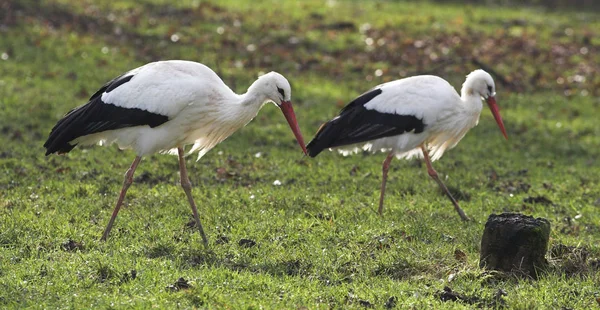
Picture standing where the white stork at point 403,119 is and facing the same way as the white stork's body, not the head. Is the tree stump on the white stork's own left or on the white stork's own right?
on the white stork's own right

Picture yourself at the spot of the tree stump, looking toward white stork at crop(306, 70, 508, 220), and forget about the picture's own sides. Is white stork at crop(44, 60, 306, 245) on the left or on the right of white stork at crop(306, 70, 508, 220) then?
left

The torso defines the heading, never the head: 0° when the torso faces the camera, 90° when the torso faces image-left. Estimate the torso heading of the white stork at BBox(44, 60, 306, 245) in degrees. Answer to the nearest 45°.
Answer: approximately 270°

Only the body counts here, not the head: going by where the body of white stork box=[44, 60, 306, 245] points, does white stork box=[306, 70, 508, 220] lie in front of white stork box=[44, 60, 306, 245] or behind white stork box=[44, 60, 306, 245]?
in front

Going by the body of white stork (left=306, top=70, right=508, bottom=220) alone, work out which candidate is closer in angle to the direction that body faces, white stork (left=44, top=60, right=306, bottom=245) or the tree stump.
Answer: the tree stump

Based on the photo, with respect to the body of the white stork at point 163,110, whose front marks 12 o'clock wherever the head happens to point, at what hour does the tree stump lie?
The tree stump is roughly at 1 o'clock from the white stork.

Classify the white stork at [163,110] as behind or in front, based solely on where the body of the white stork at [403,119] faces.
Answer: behind

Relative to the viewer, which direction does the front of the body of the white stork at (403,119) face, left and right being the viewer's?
facing to the right of the viewer

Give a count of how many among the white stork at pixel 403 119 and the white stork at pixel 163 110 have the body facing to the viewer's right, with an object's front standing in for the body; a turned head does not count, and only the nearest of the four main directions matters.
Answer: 2
